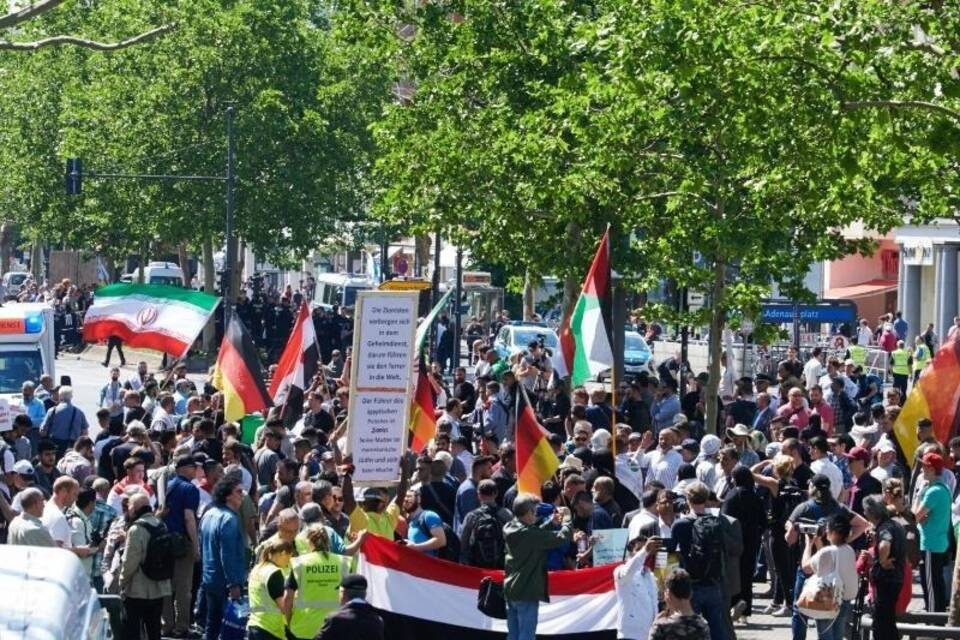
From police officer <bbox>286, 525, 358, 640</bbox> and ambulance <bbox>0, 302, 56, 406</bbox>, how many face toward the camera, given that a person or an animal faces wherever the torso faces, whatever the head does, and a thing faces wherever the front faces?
1

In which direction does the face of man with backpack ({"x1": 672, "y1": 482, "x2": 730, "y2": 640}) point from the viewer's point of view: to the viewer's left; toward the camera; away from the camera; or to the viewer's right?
away from the camera

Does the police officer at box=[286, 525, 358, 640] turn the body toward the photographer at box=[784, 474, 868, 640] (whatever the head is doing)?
no

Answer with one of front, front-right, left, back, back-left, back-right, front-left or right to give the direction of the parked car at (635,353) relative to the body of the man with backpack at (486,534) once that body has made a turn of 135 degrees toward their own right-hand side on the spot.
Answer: back-left

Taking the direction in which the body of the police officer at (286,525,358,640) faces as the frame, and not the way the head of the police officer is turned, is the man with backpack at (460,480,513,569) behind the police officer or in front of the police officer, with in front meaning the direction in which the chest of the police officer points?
in front

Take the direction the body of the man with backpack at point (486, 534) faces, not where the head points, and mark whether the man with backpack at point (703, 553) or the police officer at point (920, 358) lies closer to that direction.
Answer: the police officer

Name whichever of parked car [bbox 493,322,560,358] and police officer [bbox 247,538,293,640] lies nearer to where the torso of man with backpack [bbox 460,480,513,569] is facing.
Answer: the parked car

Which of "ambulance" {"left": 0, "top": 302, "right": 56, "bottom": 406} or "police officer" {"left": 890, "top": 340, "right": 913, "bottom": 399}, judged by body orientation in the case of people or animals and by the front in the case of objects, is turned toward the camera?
the ambulance

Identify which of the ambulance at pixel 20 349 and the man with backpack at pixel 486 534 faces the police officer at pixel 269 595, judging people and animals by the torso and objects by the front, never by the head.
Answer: the ambulance

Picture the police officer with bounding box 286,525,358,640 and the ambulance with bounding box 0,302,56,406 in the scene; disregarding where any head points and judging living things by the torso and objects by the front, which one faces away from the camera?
the police officer

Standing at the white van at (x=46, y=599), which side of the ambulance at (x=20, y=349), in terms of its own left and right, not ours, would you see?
front

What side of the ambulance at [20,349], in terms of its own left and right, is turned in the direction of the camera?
front

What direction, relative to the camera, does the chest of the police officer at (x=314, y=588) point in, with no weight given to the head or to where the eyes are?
away from the camera

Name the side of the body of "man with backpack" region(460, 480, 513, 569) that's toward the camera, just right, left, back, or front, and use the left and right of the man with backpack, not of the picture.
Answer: back

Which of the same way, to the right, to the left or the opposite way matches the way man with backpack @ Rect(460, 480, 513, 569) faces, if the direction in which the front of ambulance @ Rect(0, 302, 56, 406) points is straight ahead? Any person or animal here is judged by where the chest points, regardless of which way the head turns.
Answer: the opposite way
